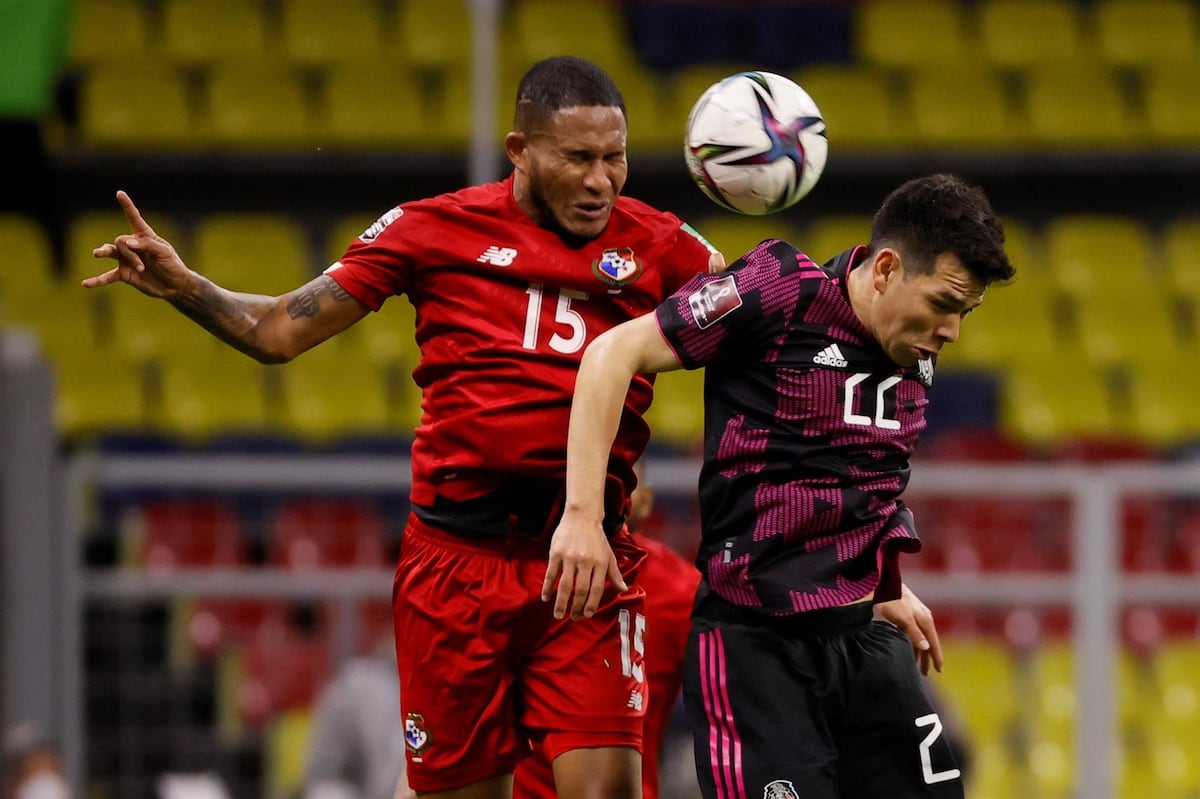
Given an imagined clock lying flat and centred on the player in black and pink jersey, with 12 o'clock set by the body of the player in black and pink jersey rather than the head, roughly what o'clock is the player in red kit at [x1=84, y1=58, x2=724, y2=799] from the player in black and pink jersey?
The player in red kit is roughly at 5 o'clock from the player in black and pink jersey.

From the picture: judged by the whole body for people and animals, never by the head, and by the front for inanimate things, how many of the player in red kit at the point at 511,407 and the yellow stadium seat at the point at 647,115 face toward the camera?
2

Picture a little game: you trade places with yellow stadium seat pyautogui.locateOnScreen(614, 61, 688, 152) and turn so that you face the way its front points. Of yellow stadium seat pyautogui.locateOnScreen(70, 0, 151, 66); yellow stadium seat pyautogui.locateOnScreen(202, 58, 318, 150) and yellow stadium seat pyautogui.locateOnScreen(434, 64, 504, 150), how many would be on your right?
3

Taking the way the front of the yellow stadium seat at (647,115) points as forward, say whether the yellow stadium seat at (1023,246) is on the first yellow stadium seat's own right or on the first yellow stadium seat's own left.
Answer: on the first yellow stadium seat's own left

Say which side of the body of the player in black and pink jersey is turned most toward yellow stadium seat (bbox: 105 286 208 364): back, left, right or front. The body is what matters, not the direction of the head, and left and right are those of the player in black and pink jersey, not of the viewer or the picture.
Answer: back

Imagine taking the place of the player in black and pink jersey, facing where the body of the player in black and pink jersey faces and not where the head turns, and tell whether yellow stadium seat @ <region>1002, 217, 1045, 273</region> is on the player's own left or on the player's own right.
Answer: on the player's own left

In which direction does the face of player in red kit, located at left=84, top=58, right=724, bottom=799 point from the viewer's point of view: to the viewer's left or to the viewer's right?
to the viewer's right

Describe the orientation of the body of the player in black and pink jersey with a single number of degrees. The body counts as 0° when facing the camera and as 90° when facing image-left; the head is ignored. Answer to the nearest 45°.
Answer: approximately 315°

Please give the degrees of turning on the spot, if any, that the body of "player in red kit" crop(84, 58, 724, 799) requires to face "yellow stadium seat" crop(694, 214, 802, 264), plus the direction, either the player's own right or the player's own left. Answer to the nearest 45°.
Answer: approximately 180°

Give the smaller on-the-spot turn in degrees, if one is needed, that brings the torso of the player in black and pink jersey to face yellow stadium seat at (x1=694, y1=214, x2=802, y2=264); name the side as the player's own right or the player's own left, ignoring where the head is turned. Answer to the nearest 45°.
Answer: approximately 135° to the player's own left

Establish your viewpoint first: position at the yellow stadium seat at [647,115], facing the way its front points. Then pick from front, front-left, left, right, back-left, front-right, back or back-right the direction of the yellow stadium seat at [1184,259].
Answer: left
